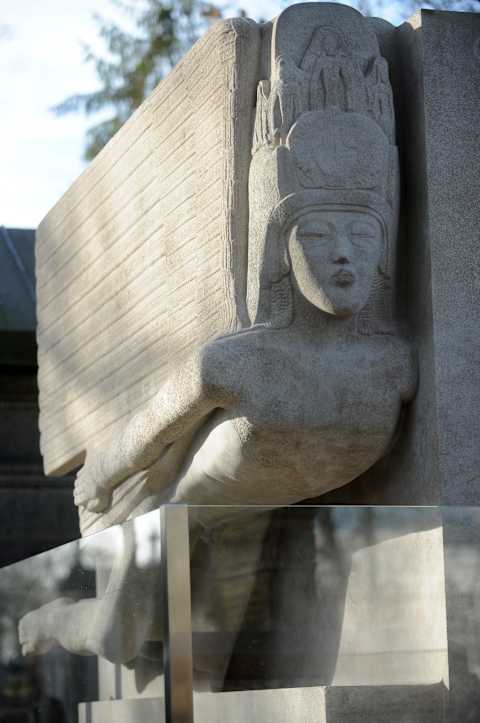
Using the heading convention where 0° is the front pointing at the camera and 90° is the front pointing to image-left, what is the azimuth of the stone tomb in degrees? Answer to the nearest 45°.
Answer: approximately 315°
